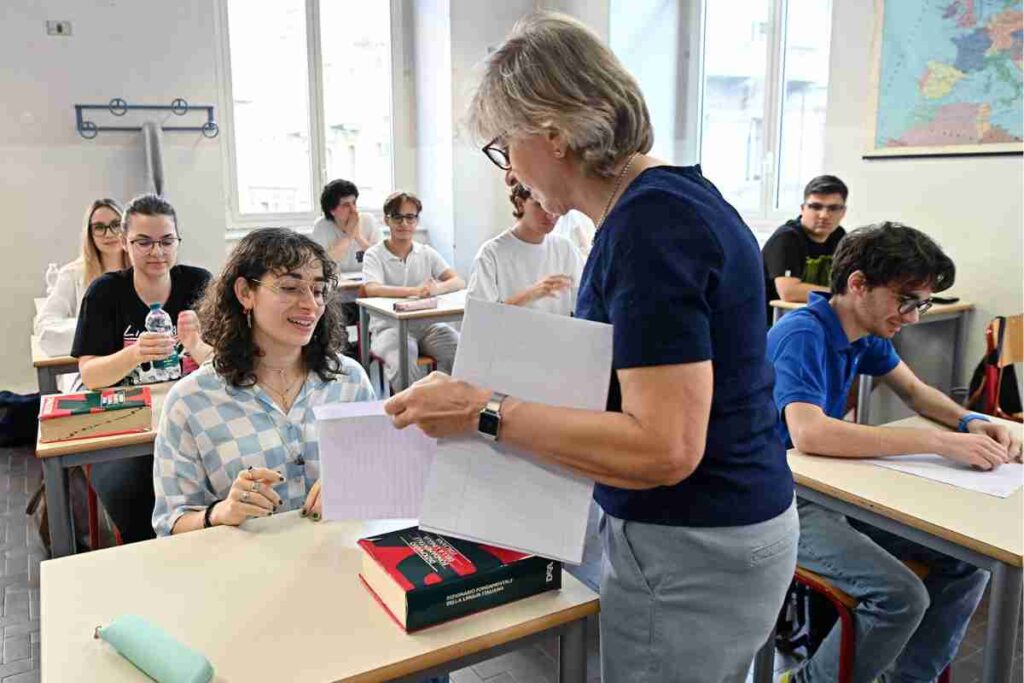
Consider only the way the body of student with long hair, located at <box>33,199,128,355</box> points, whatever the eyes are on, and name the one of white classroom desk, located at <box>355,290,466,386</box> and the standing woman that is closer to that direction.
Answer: the standing woman

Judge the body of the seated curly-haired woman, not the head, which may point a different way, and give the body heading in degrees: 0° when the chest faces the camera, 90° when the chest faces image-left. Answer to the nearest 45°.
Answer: approximately 315°

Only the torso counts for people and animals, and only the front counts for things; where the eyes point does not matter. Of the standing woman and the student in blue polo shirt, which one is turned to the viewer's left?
the standing woman

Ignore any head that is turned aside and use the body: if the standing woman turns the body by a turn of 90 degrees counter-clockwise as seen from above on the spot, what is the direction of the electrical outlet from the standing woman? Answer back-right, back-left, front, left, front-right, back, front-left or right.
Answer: back-right

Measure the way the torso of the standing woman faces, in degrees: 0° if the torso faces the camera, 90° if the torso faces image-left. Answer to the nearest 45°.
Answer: approximately 90°

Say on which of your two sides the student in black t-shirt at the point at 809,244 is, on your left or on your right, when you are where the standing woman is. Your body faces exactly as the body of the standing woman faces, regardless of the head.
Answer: on your right

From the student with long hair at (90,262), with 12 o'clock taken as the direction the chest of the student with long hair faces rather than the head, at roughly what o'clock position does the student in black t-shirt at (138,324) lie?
The student in black t-shirt is roughly at 12 o'clock from the student with long hair.

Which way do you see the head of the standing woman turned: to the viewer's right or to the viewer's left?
to the viewer's left

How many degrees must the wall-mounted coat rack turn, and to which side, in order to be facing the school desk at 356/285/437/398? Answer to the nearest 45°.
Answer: approximately 45° to its left

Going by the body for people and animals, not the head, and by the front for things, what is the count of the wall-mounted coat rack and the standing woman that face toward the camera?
1

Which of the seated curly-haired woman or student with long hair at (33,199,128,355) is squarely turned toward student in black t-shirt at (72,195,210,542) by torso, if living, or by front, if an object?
the student with long hair

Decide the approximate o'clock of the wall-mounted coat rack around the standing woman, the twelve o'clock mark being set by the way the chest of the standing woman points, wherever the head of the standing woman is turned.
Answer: The wall-mounted coat rack is roughly at 2 o'clock from the standing woman.
